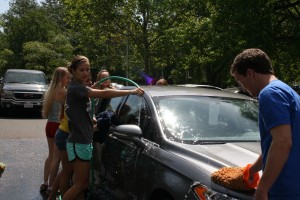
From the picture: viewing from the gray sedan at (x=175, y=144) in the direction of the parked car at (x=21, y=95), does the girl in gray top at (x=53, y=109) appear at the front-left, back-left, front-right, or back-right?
front-left

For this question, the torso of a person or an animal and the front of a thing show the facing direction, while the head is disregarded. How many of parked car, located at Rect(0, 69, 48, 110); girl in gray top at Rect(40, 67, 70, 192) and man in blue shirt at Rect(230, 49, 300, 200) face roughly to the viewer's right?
1

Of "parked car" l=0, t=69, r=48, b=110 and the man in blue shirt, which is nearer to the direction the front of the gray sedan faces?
the man in blue shirt

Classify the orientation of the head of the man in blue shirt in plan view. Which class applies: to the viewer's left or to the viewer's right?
to the viewer's left

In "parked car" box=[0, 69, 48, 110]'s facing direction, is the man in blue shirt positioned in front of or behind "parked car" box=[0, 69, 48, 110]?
in front

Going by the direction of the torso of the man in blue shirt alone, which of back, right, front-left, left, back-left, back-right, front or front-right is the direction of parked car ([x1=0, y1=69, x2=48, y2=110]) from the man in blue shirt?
front-right

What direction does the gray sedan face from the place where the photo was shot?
facing the viewer and to the right of the viewer

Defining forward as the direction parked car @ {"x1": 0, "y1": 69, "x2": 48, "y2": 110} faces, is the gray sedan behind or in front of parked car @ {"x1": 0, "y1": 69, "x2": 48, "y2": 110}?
in front

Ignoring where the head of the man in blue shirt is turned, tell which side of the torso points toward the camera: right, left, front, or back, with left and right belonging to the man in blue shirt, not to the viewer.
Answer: left

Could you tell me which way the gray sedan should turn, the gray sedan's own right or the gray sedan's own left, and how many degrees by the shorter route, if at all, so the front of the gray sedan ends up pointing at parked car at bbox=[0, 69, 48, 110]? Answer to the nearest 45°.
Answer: approximately 180°

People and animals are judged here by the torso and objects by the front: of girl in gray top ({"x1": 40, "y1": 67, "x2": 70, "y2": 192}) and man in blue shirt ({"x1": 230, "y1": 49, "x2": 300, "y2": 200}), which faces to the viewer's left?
the man in blue shirt

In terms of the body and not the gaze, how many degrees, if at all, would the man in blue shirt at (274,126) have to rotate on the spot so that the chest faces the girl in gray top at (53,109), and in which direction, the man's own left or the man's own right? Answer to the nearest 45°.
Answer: approximately 45° to the man's own right

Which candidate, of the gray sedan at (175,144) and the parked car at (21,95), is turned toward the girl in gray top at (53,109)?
the parked car

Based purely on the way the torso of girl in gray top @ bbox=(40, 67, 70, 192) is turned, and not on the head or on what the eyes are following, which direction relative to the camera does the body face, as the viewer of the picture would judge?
to the viewer's right

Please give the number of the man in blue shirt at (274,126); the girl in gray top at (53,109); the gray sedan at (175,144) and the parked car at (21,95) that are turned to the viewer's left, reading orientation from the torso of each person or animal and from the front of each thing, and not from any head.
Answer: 1

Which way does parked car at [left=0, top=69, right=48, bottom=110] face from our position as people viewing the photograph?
facing the viewer

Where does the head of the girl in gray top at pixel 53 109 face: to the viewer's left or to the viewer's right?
to the viewer's right
